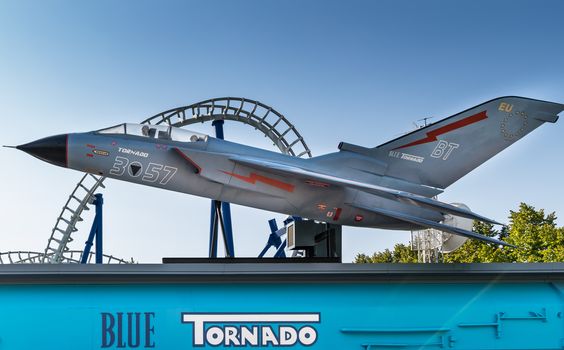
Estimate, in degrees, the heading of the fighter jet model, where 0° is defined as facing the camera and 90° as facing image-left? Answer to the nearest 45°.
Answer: approximately 90°

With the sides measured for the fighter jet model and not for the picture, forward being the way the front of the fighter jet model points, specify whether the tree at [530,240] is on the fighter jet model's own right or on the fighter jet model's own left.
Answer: on the fighter jet model's own right
